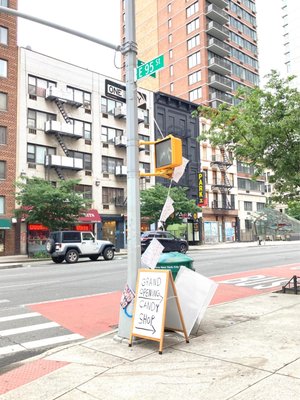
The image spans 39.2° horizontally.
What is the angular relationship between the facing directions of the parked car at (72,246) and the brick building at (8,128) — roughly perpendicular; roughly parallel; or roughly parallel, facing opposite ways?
roughly perpendicular

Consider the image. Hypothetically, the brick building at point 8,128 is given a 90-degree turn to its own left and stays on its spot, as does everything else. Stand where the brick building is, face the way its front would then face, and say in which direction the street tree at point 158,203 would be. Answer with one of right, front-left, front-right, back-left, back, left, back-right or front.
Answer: front-right

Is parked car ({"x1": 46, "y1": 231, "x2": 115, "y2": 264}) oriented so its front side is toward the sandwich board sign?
no

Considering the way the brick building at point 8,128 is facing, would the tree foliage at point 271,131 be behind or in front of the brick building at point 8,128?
in front

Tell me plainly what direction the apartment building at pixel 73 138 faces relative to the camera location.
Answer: facing the viewer and to the right of the viewer

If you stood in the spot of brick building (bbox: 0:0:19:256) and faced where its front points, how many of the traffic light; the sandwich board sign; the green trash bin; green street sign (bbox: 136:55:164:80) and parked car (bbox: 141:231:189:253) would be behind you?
0

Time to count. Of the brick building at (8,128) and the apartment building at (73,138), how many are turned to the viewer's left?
0

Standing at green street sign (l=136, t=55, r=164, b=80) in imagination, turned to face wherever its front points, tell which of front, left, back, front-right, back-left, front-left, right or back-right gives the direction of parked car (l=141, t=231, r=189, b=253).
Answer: back-right

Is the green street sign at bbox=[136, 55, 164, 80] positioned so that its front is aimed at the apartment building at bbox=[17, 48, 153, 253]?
no

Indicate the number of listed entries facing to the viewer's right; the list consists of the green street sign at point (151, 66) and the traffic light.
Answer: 0

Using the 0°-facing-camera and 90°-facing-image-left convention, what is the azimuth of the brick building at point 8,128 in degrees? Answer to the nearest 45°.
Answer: approximately 315°

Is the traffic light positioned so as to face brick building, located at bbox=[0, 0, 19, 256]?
no

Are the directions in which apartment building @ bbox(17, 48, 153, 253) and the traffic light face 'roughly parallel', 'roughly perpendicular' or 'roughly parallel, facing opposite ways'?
roughly perpendicular

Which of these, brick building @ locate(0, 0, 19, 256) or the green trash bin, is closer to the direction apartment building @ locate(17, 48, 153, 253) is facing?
the green trash bin

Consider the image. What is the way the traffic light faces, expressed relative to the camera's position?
facing the viewer and to the left of the viewer
